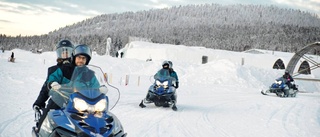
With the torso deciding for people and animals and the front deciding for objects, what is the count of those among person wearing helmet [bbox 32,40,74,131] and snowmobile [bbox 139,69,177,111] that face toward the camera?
2

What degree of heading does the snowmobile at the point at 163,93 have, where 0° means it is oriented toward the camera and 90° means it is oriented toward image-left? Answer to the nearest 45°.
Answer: approximately 0°

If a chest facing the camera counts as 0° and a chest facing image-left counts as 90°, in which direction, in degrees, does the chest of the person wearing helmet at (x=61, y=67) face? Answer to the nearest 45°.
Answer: approximately 0°

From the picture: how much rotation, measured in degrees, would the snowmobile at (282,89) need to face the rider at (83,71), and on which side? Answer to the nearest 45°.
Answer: approximately 45° to its left

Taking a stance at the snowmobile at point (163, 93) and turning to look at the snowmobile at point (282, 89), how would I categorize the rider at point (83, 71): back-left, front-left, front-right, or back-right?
back-right

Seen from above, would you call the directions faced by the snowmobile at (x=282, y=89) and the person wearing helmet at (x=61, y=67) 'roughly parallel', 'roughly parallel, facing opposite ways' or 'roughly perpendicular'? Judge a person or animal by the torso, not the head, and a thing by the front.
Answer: roughly perpendicular

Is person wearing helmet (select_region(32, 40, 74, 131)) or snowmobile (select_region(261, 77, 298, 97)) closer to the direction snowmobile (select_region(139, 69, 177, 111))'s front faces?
the person wearing helmet
